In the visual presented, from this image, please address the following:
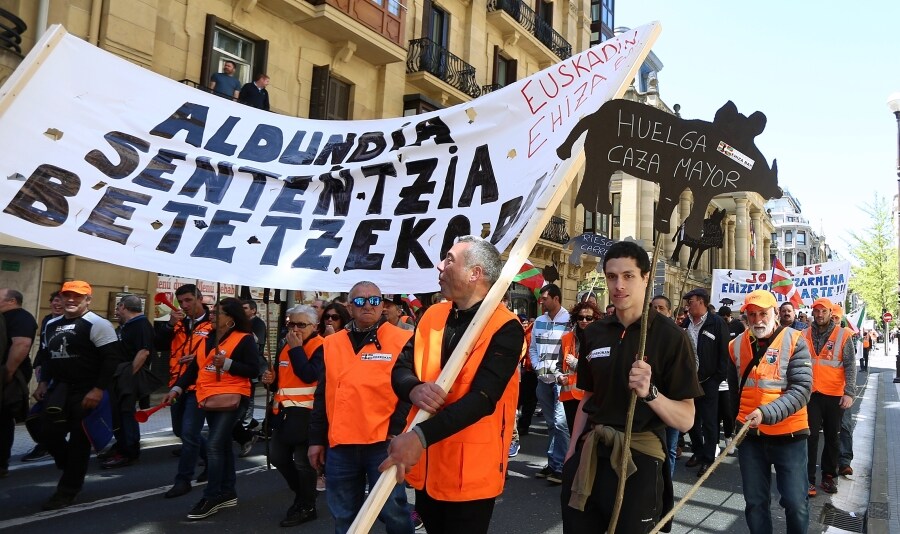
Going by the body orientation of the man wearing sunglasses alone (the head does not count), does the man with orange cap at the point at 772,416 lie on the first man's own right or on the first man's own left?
on the first man's own left

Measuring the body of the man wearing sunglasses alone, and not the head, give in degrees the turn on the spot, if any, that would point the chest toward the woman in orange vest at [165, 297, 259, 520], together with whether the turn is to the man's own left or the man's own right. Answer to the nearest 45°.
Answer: approximately 135° to the man's own right

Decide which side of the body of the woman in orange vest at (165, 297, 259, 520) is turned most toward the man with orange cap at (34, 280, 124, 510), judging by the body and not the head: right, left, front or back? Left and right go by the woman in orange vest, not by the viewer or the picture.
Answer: right

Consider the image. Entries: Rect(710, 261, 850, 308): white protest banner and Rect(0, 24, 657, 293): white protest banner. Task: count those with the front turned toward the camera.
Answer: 2

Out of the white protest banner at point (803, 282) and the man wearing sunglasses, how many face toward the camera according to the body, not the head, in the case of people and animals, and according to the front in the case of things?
2

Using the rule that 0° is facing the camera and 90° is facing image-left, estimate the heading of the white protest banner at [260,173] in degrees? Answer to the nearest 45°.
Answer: approximately 0°

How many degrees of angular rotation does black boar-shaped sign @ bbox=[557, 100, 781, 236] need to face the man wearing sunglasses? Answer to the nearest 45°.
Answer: approximately 90° to its right
